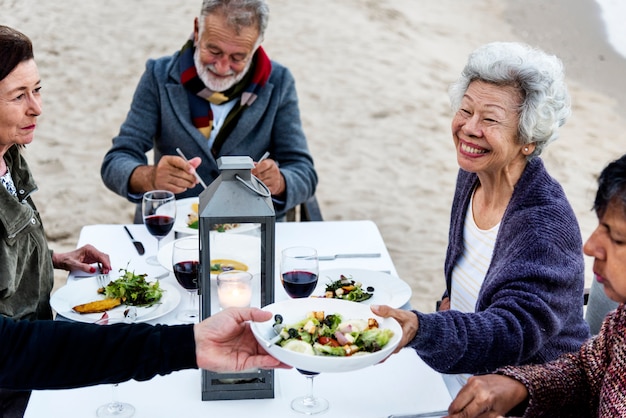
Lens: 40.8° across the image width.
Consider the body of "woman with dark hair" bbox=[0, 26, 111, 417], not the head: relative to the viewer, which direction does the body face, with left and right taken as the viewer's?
facing the viewer and to the right of the viewer

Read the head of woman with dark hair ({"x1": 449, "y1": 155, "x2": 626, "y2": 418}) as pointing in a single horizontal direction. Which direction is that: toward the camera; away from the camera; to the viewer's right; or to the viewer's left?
to the viewer's left

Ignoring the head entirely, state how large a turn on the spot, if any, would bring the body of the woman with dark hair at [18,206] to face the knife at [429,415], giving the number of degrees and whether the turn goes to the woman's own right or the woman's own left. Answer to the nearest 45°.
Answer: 0° — they already face it

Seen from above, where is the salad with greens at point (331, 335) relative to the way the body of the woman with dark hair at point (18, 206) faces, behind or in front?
in front

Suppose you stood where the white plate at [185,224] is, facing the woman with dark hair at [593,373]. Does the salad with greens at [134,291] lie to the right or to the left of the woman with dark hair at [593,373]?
right

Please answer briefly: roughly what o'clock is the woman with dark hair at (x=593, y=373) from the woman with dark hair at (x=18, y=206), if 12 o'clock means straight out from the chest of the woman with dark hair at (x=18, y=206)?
the woman with dark hair at (x=593, y=373) is roughly at 12 o'clock from the woman with dark hair at (x=18, y=206).

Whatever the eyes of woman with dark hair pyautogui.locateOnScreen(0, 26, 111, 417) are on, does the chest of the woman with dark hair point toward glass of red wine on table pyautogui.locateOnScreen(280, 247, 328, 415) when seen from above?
yes

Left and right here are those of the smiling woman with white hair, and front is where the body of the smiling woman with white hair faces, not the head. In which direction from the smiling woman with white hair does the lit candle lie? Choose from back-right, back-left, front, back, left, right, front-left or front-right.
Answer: front

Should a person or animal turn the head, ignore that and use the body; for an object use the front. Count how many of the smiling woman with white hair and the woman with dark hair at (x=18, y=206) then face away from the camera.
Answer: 0
